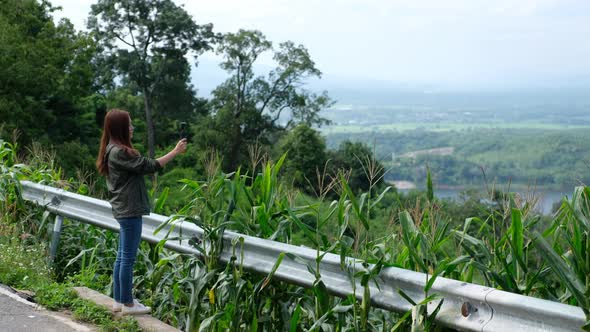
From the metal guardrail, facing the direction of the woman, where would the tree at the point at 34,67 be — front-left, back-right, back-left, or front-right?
front-right

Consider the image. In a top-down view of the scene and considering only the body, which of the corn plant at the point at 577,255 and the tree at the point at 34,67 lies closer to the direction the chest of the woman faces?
the corn plant

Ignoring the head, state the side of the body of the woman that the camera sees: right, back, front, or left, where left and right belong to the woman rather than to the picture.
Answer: right

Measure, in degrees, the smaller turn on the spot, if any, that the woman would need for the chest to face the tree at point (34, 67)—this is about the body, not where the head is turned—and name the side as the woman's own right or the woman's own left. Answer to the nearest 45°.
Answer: approximately 90° to the woman's own left

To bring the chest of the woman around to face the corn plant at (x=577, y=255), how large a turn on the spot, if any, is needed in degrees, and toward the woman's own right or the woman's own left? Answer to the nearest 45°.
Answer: approximately 45° to the woman's own right

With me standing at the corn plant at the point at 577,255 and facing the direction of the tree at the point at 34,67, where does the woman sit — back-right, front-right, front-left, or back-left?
front-left
